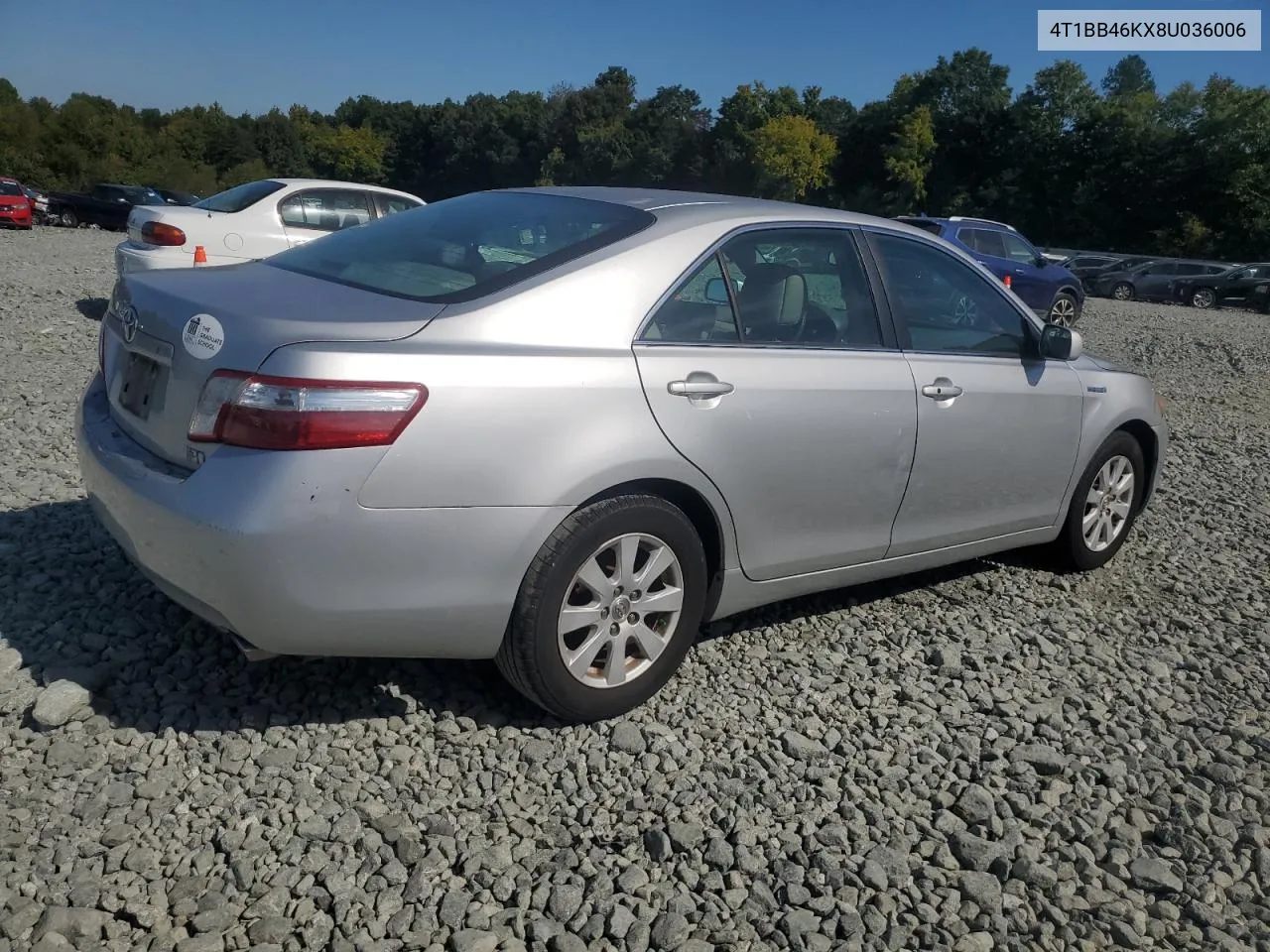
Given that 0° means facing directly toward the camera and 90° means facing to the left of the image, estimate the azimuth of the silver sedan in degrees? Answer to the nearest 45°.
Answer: approximately 225°

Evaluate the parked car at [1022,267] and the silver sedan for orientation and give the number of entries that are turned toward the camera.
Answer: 0

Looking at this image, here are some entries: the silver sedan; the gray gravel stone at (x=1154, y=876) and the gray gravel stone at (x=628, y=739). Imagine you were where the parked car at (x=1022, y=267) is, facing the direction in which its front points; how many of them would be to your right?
3

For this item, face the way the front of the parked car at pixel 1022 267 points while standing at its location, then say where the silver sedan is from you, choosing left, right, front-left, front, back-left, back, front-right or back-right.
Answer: right

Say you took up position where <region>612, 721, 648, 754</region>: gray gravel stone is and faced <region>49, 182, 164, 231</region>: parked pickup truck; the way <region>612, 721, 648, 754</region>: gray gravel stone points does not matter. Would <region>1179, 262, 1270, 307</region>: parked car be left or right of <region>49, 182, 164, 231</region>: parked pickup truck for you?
right

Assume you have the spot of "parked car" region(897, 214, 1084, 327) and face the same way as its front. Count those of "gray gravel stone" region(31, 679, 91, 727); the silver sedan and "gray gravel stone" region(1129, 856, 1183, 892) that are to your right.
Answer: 3

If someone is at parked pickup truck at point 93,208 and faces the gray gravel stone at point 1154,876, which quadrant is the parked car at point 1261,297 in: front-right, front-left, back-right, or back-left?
front-left

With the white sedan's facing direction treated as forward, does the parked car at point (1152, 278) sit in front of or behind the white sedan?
in front

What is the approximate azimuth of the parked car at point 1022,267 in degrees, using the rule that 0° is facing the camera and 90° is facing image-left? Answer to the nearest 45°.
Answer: approximately 270°

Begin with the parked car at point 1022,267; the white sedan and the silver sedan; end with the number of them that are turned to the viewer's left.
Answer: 0

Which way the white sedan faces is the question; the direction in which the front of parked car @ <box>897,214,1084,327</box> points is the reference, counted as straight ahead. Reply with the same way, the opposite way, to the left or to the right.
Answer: the same way

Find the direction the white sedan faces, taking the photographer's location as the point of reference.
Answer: facing away from the viewer and to the right of the viewer

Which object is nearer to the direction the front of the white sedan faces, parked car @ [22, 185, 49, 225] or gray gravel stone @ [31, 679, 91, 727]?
the parked car

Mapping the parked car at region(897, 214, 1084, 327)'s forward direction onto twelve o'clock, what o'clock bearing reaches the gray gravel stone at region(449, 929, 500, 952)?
The gray gravel stone is roughly at 3 o'clock from the parked car.
